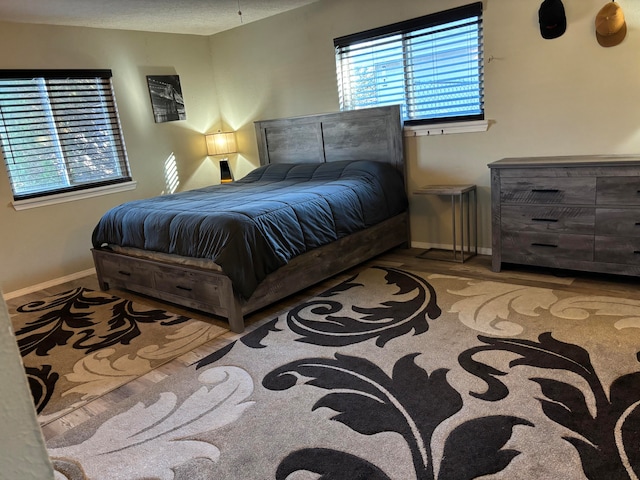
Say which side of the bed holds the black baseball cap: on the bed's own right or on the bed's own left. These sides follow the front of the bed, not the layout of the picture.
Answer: on the bed's own left

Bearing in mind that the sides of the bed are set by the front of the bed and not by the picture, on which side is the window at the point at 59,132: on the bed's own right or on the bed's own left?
on the bed's own right

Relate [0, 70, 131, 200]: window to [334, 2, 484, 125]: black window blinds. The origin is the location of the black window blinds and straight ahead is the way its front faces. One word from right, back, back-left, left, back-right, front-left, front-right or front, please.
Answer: front-right

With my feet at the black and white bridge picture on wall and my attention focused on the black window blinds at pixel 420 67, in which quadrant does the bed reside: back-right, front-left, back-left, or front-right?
front-right

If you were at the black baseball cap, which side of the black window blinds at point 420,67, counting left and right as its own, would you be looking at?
left

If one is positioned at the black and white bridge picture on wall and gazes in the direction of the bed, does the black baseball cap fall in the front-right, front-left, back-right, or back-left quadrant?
front-left

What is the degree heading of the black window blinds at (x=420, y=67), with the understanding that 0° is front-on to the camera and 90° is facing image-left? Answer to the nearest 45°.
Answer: approximately 45°

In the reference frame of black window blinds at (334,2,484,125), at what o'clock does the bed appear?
The bed is roughly at 12 o'clock from the black window blinds.

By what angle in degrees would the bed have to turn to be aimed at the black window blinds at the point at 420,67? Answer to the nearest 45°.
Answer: approximately 135° to its left

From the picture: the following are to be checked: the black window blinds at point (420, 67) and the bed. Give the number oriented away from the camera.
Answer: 0

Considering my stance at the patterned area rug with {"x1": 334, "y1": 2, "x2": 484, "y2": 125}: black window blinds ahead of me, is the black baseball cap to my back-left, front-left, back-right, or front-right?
front-right

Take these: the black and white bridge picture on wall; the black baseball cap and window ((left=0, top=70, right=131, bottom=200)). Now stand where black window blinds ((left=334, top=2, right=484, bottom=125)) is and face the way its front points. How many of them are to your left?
1

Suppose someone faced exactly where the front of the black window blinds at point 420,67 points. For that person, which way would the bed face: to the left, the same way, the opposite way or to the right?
the same way
